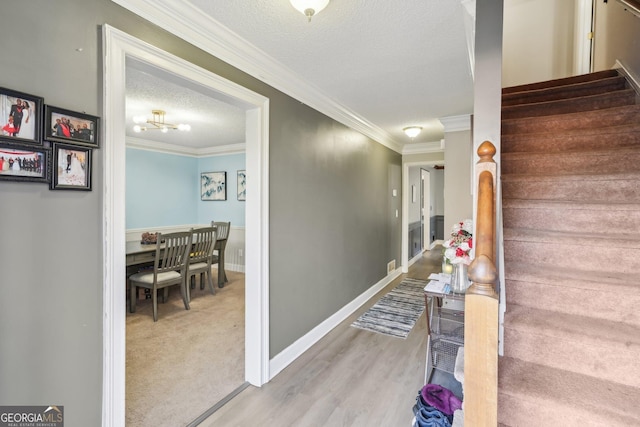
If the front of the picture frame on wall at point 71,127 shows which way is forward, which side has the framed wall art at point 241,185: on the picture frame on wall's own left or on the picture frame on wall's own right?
on the picture frame on wall's own left

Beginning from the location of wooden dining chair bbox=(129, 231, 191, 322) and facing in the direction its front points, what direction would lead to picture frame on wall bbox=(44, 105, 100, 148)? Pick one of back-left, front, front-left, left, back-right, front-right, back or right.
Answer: back-left

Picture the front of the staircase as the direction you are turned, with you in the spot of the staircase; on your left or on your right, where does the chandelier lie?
on your right

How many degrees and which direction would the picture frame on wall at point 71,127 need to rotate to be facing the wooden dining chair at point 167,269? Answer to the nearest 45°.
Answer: approximately 135° to its left

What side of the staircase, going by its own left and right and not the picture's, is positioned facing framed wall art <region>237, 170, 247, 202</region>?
right

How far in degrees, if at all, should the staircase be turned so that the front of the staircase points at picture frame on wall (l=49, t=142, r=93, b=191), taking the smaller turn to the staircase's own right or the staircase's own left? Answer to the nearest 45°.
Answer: approximately 45° to the staircase's own right

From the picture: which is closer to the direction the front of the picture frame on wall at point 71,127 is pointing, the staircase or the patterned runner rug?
the staircase

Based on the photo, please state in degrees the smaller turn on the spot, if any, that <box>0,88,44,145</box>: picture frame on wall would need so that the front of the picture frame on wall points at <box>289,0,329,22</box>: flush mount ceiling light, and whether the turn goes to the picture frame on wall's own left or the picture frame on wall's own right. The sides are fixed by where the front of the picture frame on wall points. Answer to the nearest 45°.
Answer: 0° — it already faces it

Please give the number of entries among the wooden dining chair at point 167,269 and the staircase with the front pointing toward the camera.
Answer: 1

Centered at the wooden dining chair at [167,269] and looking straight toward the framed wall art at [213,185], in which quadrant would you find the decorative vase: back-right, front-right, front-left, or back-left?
back-right

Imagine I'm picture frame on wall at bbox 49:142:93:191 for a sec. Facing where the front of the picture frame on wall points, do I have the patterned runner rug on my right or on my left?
on my left

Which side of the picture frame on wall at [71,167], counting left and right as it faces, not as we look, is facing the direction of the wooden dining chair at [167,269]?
left

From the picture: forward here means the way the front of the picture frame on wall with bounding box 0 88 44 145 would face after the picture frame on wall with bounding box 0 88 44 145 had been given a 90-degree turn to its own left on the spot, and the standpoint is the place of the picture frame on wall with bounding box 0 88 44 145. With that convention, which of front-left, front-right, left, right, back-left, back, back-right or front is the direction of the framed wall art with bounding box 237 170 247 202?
front
